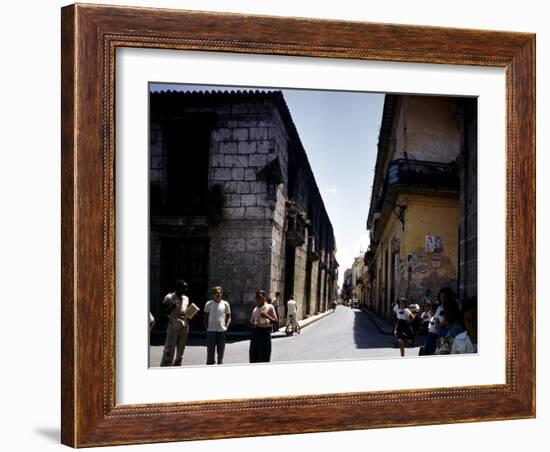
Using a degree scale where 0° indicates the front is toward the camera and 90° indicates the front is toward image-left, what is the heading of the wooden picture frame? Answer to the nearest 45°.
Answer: approximately 315°
